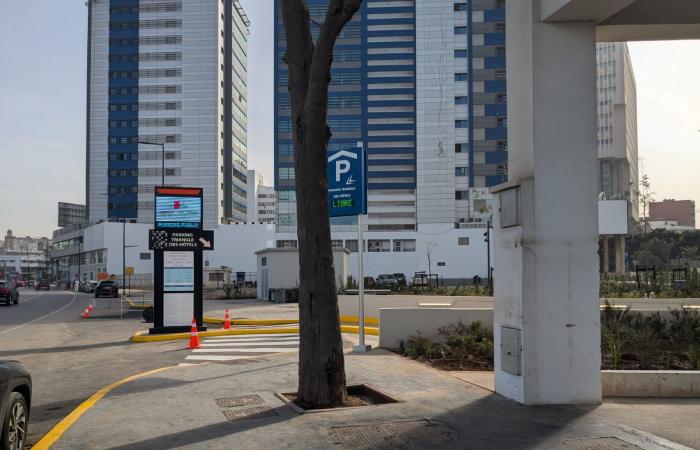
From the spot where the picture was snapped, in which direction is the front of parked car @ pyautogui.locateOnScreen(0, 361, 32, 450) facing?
facing away from the viewer and to the right of the viewer

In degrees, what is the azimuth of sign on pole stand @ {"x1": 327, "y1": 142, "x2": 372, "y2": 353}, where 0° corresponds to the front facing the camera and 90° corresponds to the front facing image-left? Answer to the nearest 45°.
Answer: approximately 45°

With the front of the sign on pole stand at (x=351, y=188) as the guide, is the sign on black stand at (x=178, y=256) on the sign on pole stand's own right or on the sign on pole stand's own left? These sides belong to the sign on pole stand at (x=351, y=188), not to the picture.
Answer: on the sign on pole stand's own right

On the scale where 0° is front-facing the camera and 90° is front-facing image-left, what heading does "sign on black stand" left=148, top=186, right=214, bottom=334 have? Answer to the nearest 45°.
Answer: approximately 0°

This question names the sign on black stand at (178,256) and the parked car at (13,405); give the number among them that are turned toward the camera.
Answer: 1

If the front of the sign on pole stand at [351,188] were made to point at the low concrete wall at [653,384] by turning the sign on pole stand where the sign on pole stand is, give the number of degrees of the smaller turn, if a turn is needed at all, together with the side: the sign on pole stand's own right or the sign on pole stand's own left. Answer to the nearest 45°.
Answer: approximately 90° to the sign on pole stand's own left
